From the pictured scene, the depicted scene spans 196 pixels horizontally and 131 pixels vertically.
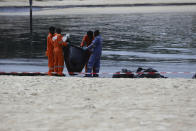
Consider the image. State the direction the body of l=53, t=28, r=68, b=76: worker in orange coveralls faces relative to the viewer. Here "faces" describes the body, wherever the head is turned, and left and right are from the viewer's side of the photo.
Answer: facing away from the viewer and to the right of the viewer
